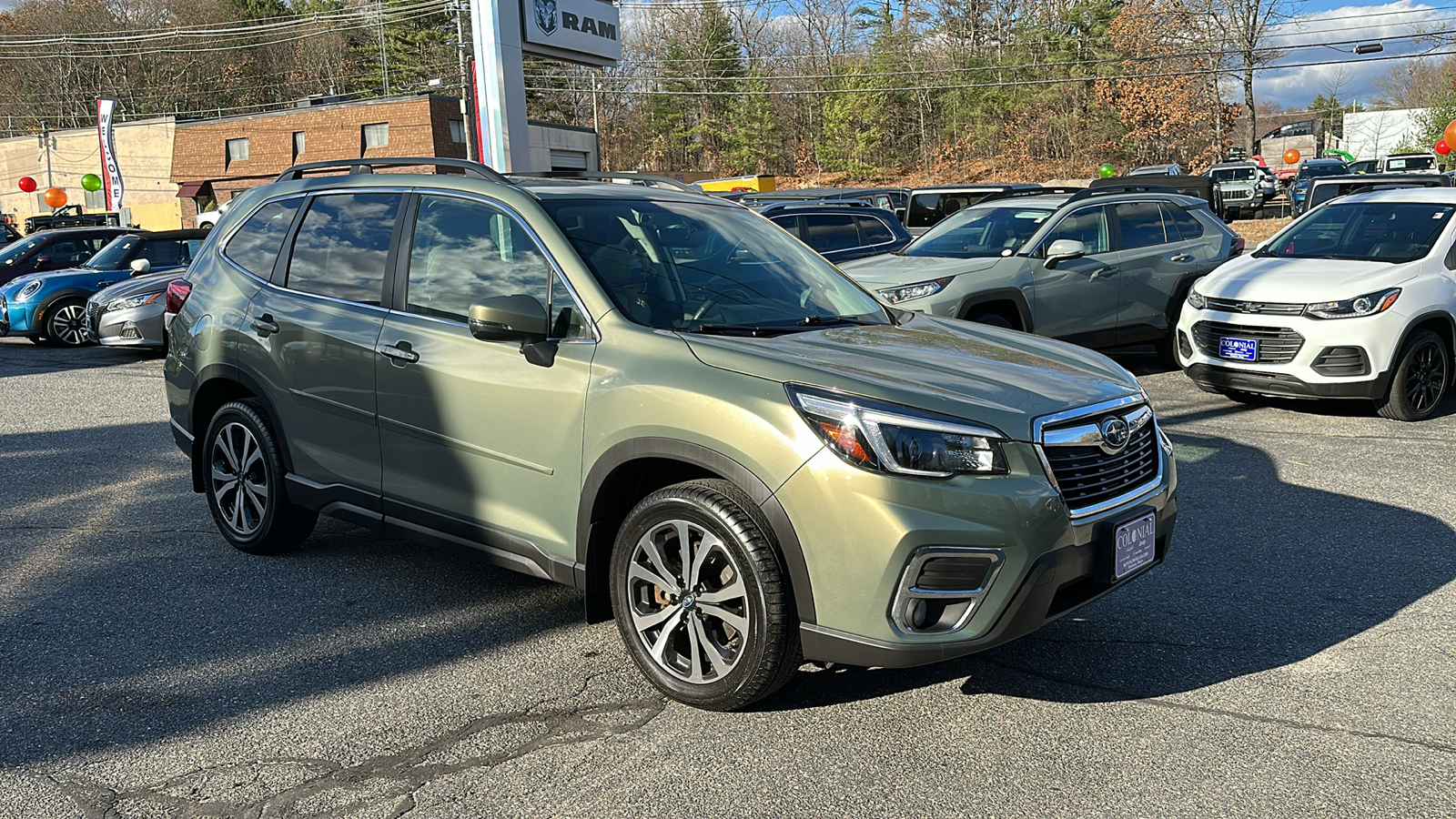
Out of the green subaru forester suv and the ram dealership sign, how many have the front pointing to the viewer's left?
0

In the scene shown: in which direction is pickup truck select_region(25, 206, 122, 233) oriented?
to the viewer's left

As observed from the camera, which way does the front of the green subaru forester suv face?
facing the viewer and to the right of the viewer

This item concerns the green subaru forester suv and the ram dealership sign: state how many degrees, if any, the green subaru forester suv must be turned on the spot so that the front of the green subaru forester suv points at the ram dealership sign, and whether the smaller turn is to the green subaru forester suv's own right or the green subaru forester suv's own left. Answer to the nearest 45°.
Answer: approximately 135° to the green subaru forester suv's own left

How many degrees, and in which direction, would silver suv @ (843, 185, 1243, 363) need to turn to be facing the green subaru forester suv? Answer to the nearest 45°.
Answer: approximately 45° to its left

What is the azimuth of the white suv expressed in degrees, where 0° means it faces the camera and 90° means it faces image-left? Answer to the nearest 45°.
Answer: approximately 45°

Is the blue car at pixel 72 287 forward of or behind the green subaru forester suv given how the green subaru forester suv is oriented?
behind

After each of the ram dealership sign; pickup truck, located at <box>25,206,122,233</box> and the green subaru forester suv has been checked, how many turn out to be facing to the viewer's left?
1

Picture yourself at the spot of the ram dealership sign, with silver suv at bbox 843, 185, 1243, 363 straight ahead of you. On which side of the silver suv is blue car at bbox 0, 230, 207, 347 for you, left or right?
right
